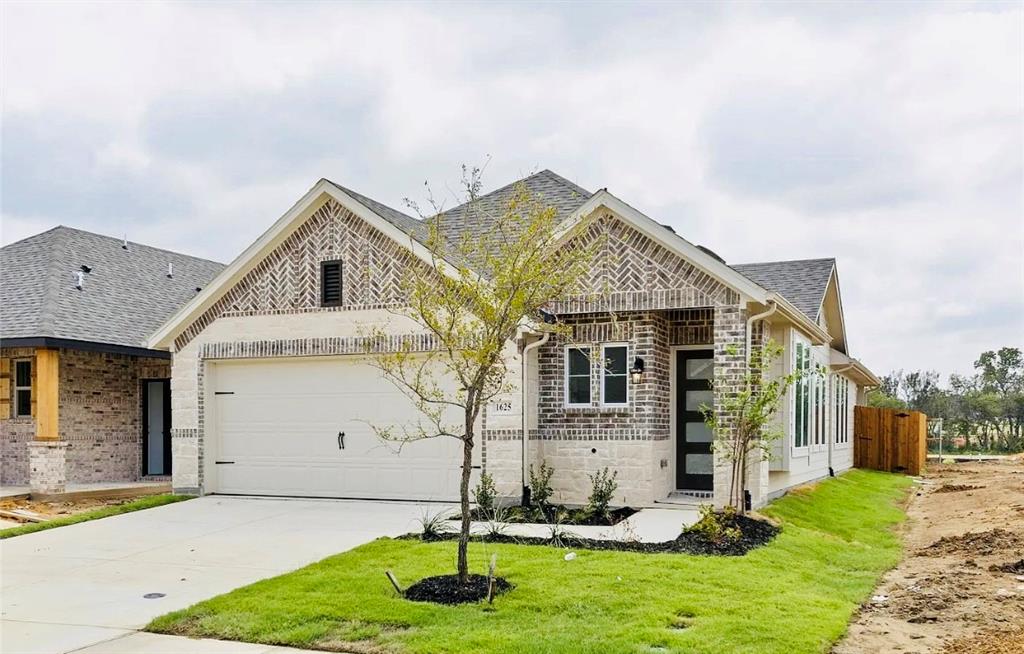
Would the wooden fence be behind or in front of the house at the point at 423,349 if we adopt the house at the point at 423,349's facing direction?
behind

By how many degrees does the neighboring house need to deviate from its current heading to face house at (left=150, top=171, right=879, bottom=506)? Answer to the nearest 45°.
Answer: approximately 90° to its left

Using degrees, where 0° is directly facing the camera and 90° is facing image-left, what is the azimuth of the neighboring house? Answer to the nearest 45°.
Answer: approximately 45°

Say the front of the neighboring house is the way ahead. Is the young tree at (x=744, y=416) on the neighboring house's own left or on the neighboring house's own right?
on the neighboring house's own left

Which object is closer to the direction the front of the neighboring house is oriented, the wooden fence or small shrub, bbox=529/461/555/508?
the small shrub

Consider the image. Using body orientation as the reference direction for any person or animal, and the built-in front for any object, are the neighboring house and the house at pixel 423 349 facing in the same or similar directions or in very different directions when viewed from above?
same or similar directions

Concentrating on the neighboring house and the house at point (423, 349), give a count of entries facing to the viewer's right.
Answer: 0

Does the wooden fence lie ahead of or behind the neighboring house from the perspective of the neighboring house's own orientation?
behind
